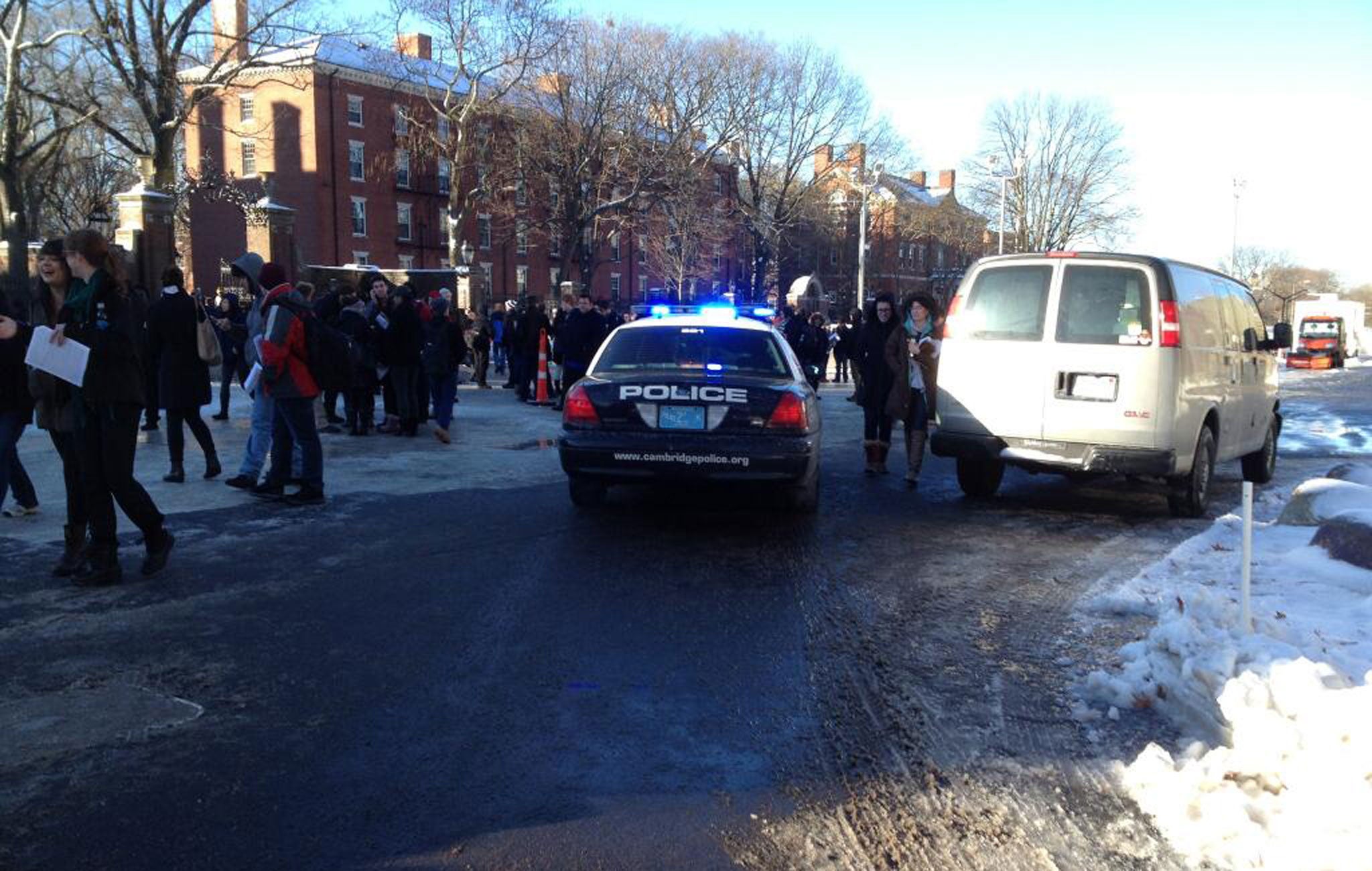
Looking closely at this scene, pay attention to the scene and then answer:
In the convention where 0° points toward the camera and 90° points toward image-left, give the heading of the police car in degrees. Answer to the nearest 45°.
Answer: approximately 180°

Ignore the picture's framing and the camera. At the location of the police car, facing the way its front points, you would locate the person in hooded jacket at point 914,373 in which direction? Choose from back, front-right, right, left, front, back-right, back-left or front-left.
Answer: front-right

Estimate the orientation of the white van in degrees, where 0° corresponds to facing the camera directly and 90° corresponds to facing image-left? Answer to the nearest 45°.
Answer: approximately 225°

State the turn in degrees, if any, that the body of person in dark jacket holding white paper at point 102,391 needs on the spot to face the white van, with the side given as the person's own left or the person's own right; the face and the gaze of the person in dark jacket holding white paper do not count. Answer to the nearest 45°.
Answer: approximately 180°

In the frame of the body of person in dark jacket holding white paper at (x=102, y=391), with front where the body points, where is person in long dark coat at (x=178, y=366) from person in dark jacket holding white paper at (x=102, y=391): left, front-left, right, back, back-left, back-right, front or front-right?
right

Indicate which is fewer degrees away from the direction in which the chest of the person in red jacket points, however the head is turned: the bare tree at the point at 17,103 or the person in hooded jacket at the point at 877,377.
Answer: the bare tree

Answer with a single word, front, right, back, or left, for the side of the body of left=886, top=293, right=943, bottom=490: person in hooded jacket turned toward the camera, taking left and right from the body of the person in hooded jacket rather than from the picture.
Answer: front

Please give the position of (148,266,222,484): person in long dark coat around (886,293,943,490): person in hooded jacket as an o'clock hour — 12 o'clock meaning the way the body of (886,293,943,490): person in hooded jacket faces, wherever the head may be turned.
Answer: (148,266,222,484): person in long dark coat is roughly at 2 o'clock from (886,293,943,490): person in hooded jacket.

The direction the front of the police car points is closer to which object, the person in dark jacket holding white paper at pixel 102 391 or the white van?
the white van

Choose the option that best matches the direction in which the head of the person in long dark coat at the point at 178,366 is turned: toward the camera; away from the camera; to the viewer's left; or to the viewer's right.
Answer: away from the camera

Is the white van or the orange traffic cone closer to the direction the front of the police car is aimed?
the orange traffic cone

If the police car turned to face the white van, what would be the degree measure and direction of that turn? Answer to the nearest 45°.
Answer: approximately 90° to its right

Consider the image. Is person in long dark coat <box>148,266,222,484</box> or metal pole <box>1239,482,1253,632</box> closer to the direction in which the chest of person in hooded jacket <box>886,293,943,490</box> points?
the metal pole

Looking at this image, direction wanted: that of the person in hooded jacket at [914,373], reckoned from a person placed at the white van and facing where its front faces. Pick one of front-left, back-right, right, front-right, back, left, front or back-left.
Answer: left

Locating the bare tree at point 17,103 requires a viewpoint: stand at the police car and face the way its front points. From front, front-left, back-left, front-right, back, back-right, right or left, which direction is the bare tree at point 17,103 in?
front-left

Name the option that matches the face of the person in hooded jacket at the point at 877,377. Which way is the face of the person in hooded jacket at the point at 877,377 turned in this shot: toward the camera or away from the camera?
toward the camera

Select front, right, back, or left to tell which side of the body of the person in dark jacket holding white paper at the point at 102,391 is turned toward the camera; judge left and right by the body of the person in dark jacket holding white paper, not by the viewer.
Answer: left

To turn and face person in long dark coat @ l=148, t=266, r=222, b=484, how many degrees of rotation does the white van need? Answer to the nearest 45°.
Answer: approximately 135° to its left
